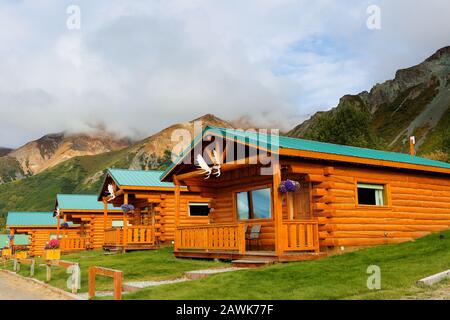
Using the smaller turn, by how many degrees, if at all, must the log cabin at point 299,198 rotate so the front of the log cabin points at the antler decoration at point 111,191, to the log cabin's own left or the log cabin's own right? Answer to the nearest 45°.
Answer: approximately 90° to the log cabin's own right

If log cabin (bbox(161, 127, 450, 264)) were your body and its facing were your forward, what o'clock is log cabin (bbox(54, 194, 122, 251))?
log cabin (bbox(54, 194, 122, 251)) is roughly at 3 o'clock from log cabin (bbox(161, 127, 450, 264)).

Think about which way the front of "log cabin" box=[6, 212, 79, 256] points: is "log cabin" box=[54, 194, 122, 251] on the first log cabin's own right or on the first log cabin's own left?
on the first log cabin's own left

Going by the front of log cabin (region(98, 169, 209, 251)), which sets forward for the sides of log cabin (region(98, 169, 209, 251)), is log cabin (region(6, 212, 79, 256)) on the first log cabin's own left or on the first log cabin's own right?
on the first log cabin's own right

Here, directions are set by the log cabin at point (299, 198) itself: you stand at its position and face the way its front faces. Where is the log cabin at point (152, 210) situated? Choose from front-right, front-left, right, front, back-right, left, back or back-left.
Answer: right

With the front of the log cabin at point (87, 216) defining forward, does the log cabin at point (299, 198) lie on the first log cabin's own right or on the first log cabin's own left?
on the first log cabin's own left

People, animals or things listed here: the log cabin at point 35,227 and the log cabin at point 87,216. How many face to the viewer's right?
0

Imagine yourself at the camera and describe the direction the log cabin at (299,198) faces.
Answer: facing the viewer and to the left of the viewer

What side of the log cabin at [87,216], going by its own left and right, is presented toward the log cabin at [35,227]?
right

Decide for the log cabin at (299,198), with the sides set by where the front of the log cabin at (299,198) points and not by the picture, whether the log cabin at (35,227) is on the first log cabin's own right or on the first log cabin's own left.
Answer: on the first log cabin's own right

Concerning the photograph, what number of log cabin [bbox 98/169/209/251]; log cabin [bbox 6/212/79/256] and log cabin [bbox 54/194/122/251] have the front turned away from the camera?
0

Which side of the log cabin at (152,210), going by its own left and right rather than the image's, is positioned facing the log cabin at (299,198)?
left

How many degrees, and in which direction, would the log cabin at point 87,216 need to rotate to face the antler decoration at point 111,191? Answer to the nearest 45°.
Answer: approximately 45° to its left
